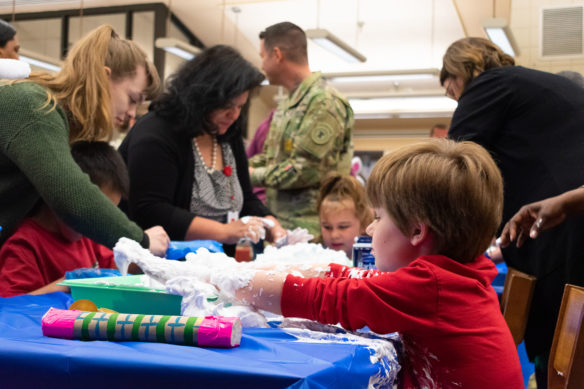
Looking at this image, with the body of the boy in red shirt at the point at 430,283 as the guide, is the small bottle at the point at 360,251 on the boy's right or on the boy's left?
on the boy's right

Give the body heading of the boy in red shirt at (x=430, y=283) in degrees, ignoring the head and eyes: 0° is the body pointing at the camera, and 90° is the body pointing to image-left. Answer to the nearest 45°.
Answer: approximately 90°

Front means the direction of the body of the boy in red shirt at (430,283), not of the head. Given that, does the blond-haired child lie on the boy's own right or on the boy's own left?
on the boy's own right

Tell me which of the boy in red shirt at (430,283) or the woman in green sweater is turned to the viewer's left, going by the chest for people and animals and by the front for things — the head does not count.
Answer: the boy in red shirt

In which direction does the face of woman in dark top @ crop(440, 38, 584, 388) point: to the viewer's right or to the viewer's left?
to the viewer's left

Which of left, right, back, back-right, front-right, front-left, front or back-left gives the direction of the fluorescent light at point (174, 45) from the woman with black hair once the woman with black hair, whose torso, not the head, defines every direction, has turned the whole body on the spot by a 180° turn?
front-right

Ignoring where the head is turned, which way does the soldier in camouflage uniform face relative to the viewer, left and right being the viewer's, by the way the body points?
facing to the left of the viewer

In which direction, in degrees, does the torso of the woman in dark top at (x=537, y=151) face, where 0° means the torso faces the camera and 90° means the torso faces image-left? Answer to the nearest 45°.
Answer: approximately 90°
